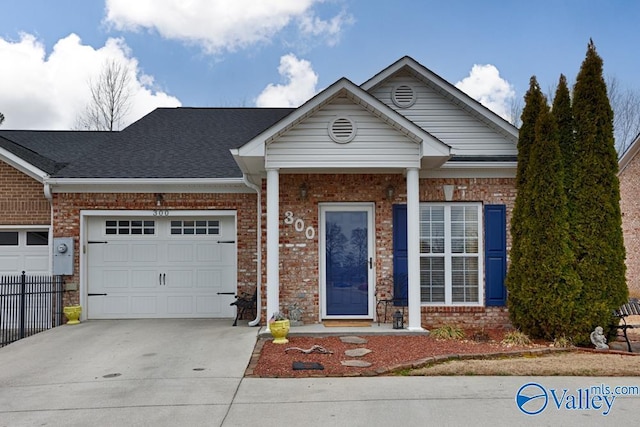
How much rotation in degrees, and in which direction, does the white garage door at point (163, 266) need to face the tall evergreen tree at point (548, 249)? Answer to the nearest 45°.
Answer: approximately 45° to its left

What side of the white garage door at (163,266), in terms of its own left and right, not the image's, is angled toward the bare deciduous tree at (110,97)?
back

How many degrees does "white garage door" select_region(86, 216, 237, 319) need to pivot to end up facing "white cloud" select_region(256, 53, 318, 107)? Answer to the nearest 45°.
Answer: approximately 180°

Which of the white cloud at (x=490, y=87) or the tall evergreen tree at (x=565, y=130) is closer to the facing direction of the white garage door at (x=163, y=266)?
the tall evergreen tree

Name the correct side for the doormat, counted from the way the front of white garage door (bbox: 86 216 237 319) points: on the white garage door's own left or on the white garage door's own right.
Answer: on the white garage door's own left

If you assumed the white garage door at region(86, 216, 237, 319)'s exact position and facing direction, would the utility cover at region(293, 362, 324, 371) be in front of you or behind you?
in front

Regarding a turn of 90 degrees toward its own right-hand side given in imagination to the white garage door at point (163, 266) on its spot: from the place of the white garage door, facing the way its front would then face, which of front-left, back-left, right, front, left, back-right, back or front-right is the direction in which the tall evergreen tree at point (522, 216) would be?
back-left

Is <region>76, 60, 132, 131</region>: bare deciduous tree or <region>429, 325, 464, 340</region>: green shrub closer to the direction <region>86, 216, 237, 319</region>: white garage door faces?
the green shrub

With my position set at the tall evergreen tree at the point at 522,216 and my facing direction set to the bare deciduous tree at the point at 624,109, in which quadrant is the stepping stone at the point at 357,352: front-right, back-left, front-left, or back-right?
back-left

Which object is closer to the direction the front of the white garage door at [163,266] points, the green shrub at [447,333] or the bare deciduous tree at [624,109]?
the green shrub

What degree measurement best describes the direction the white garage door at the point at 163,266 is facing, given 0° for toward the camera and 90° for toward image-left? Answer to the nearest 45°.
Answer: approximately 0°

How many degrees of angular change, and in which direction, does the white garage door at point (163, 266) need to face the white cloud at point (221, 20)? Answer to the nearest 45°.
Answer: approximately 180°

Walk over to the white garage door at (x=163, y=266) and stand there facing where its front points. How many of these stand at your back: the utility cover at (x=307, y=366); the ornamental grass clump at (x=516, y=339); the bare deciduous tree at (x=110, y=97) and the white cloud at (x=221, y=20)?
2
